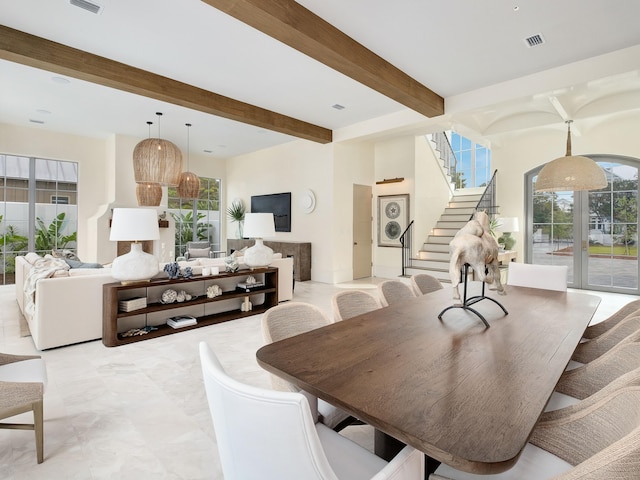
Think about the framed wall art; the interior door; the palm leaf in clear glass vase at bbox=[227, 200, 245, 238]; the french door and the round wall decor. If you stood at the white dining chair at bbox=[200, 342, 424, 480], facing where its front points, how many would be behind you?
0

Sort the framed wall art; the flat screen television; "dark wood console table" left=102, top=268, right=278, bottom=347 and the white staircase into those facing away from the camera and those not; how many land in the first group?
0

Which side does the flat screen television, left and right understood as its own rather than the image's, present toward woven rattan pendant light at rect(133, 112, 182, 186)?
front

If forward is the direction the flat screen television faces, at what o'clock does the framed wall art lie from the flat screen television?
The framed wall art is roughly at 8 o'clock from the flat screen television.

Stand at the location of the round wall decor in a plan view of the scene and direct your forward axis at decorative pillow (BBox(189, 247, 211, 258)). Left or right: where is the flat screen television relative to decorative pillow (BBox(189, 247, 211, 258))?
right

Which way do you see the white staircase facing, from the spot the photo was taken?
facing the viewer and to the left of the viewer

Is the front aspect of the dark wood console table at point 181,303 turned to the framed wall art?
no

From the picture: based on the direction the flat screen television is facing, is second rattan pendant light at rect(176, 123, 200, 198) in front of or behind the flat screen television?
in front

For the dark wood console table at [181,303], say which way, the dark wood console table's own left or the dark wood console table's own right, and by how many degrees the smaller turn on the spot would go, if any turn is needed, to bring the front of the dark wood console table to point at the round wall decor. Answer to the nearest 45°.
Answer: approximately 90° to the dark wood console table's own left

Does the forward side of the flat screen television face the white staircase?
no

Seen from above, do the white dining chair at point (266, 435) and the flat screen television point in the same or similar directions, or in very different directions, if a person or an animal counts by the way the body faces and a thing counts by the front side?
very different directions

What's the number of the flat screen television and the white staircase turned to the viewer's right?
0

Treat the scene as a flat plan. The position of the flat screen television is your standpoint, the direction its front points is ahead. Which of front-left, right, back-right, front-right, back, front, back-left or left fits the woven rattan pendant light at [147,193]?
front

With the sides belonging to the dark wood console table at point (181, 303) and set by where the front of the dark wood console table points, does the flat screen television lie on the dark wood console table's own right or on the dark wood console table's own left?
on the dark wood console table's own left

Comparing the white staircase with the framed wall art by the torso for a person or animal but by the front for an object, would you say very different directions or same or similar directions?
same or similar directions

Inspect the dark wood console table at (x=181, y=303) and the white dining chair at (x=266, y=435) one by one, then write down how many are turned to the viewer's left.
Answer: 0

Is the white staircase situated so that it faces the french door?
no
